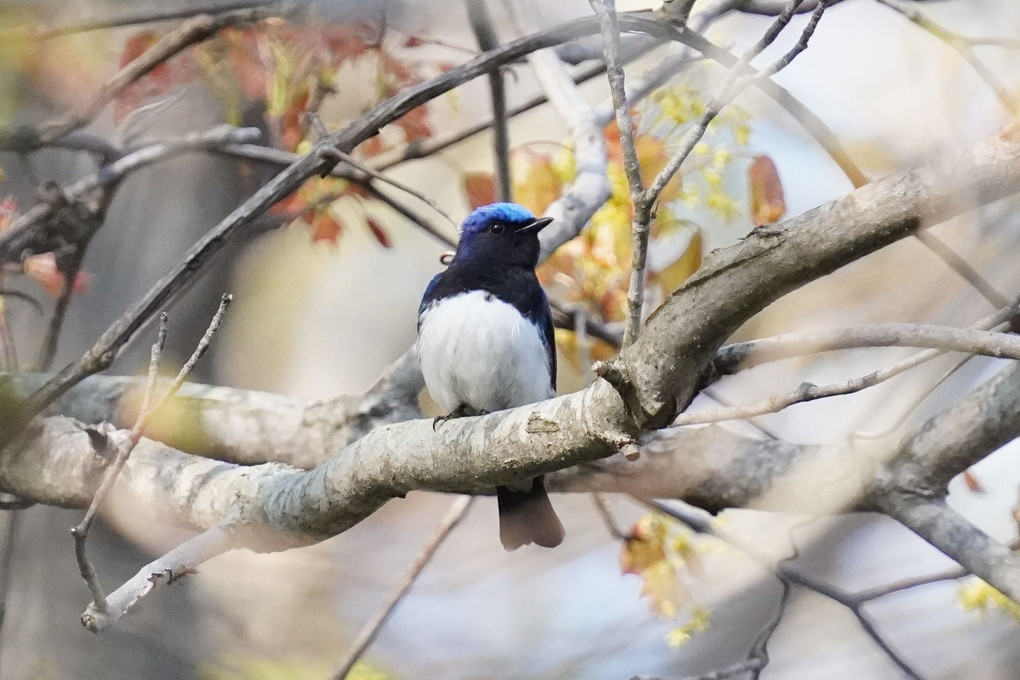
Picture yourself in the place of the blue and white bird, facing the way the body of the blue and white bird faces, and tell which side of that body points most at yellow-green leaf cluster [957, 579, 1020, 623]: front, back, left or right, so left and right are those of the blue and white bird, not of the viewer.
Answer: left

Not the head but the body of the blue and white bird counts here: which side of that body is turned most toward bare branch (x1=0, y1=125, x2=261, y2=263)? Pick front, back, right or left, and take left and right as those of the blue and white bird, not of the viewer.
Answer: right

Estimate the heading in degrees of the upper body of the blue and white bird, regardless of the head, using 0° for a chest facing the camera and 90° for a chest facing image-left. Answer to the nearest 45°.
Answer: approximately 0°

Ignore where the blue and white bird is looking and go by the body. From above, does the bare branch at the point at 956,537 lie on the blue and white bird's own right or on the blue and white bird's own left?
on the blue and white bird's own left

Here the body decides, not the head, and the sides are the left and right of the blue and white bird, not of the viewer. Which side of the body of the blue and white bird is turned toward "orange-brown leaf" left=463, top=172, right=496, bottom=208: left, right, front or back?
back

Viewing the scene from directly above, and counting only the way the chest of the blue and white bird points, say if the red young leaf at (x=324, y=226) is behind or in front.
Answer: behind

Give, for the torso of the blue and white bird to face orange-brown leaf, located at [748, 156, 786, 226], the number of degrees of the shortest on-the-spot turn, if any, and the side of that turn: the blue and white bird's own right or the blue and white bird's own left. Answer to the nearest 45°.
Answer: approximately 90° to the blue and white bird's own left

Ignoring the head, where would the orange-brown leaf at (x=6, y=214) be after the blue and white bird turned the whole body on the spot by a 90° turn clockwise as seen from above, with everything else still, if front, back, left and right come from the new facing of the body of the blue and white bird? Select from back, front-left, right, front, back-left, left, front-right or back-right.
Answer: front

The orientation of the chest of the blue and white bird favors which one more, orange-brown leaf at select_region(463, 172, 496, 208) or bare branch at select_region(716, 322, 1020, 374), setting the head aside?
the bare branch
